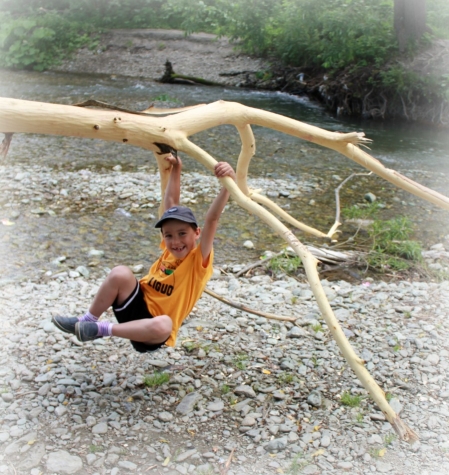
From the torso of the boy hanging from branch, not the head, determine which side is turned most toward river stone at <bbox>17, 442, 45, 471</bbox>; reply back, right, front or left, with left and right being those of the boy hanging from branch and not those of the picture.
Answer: front

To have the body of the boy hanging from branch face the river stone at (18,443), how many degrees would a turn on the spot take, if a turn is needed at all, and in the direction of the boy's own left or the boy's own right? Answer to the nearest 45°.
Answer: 0° — they already face it

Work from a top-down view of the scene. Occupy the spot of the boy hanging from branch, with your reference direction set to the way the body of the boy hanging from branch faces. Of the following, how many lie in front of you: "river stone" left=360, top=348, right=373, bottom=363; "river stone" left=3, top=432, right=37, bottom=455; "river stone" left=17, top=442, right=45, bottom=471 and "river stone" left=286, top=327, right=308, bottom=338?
2

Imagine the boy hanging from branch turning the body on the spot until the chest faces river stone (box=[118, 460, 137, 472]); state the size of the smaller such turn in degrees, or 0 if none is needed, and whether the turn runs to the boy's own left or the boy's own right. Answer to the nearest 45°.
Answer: approximately 45° to the boy's own left

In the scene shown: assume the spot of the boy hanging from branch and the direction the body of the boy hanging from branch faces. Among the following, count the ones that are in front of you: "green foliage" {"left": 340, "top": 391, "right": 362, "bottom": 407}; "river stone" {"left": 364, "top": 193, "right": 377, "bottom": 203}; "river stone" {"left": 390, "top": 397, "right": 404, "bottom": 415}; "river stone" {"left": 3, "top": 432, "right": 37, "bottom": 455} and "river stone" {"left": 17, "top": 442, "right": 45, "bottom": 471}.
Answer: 2

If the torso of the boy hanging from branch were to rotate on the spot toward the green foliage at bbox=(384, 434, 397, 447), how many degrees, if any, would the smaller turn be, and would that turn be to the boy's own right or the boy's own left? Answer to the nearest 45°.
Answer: approximately 90° to the boy's own left

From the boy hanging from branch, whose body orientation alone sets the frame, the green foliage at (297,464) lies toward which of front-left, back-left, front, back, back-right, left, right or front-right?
left

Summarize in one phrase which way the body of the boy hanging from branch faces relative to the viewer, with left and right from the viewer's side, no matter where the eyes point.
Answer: facing the viewer and to the left of the viewer

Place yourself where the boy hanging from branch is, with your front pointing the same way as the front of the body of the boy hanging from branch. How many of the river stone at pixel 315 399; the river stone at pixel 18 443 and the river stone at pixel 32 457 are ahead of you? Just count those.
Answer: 2

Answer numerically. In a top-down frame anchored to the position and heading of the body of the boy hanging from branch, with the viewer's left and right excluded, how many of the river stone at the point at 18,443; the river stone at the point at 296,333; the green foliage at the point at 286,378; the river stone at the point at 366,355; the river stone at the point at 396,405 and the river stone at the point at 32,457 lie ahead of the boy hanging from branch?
2

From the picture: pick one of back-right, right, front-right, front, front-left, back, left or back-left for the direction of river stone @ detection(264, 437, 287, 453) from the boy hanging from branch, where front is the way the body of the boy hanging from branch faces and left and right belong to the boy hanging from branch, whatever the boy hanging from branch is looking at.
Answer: left

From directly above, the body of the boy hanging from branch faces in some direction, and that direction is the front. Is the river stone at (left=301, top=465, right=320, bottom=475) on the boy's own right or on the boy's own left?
on the boy's own left

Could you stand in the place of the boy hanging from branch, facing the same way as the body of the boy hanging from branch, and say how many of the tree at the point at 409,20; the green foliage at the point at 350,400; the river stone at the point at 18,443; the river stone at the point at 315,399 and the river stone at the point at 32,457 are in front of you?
2
